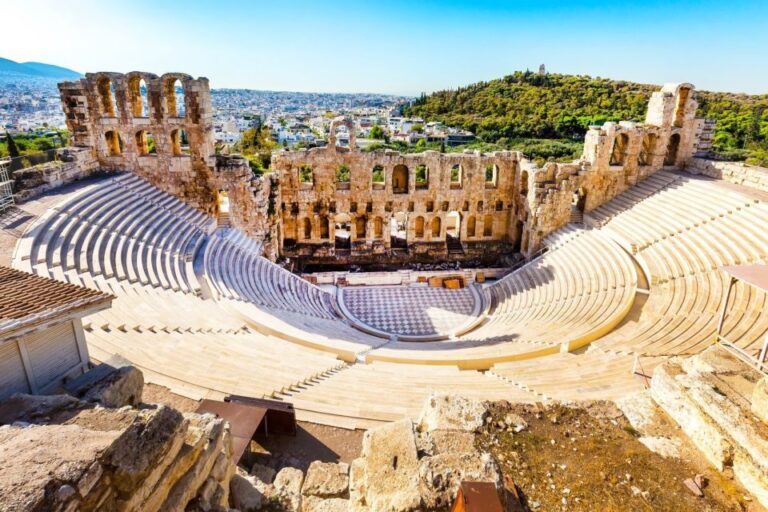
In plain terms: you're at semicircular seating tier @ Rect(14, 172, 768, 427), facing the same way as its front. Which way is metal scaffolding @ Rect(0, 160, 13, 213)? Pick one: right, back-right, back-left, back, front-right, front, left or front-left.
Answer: left

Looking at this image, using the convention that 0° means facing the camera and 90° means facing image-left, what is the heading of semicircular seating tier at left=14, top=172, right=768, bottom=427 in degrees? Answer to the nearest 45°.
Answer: approximately 180°

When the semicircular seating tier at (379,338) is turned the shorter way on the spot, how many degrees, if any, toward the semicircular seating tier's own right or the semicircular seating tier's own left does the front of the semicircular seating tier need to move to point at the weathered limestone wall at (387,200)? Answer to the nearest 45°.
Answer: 0° — it already faces it

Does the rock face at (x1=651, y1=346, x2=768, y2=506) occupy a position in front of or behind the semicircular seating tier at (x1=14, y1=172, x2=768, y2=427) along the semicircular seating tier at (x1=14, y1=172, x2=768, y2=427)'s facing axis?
behind

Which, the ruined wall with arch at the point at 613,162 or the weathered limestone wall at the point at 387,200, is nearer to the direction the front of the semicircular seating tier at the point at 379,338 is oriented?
the weathered limestone wall

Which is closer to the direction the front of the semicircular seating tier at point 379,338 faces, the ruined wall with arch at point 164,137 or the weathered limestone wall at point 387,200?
the weathered limestone wall

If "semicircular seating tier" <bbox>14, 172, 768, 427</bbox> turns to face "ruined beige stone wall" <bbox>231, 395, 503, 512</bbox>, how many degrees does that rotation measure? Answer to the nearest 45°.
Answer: approximately 180°

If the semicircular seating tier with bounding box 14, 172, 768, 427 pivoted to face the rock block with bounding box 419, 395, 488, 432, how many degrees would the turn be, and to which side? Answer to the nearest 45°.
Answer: approximately 180°

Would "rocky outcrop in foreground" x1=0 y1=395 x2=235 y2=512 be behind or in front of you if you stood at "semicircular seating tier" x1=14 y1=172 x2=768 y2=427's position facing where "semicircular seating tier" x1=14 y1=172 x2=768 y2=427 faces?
behind

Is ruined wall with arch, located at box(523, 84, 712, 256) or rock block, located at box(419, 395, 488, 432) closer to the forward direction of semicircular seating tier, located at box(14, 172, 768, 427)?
the ruined wall with arch
